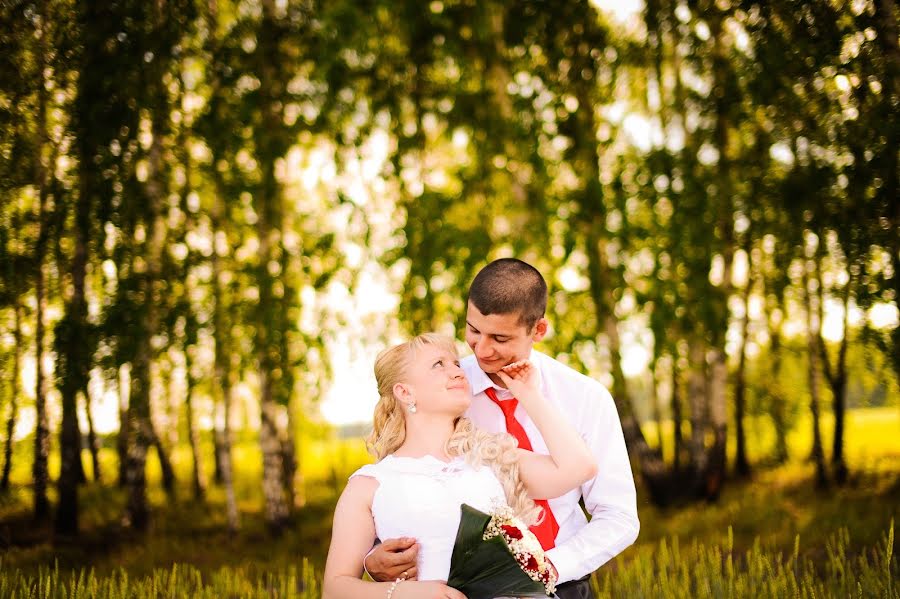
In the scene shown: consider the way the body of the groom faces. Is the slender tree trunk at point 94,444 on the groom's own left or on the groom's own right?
on the groom's own right

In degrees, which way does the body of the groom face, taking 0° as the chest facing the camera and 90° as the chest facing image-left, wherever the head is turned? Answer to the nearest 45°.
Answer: approximately 45°
